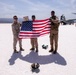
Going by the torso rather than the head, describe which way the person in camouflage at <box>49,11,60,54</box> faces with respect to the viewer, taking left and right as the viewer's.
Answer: facing the viewer and to the left of the viewer
